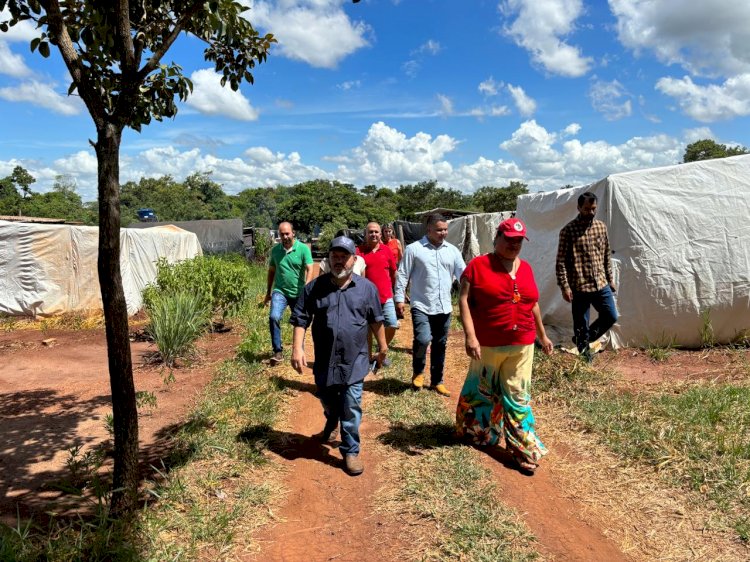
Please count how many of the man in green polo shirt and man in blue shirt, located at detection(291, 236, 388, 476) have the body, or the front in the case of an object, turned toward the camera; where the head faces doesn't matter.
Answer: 2

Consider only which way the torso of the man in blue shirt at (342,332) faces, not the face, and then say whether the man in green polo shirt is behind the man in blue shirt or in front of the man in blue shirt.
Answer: behind

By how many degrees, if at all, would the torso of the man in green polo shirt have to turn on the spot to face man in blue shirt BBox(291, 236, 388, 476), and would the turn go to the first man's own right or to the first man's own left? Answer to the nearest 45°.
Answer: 0° — they already face them

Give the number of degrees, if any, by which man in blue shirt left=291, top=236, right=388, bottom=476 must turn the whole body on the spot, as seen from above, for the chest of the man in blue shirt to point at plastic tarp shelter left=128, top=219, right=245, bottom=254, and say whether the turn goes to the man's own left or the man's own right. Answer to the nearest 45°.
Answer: approximately 180°

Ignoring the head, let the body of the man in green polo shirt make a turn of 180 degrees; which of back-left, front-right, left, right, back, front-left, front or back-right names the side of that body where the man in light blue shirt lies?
back-right

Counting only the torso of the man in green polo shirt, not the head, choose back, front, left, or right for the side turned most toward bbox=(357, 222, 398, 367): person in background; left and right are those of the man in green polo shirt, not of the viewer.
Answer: left

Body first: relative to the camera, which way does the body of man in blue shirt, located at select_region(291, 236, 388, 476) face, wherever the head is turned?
toward the camera

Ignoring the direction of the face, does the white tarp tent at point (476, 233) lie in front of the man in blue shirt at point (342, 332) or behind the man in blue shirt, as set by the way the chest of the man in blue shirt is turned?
behind

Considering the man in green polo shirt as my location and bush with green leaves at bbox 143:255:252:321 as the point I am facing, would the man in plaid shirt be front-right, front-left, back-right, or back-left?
back-right
